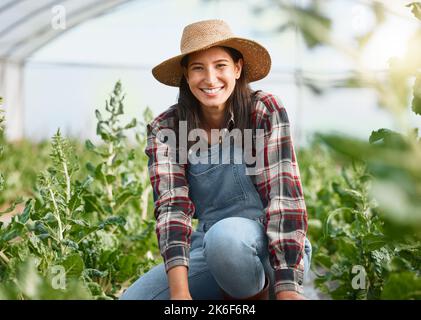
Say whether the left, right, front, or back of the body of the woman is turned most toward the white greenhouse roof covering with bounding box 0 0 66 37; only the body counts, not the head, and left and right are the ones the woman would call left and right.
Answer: back

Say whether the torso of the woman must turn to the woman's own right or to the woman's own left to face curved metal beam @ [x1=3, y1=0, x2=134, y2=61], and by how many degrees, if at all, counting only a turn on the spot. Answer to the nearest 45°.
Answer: approximately 180°

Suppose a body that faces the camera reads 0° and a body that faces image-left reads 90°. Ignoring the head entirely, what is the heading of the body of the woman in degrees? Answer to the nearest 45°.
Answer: approximately 0°
